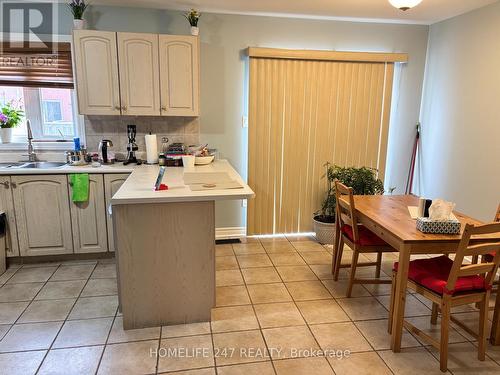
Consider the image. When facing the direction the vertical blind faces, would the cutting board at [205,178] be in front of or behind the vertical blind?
in front

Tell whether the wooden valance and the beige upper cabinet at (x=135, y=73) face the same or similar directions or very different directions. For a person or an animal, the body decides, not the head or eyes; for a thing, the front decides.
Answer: same or similar directions

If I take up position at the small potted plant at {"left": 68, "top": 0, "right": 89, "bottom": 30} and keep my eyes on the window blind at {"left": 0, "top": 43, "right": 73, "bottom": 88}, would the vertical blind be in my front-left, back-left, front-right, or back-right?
back-right

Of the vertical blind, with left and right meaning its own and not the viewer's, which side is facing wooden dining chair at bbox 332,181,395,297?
front

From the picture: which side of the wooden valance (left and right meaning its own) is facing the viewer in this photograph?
front

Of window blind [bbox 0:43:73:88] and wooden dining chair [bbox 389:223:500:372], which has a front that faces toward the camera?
the window blind

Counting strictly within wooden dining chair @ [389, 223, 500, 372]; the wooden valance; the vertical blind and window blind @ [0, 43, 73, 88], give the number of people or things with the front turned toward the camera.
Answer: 3

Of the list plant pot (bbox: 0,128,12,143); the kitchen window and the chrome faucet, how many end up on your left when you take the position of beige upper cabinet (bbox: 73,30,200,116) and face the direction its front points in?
0

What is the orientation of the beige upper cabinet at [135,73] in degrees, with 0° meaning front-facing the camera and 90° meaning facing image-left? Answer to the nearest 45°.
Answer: approximately 0°

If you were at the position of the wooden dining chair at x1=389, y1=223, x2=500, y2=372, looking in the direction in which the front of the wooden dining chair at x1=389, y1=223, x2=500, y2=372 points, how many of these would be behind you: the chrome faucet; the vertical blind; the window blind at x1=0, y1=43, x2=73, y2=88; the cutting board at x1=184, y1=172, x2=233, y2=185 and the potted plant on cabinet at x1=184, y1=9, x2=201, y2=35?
0

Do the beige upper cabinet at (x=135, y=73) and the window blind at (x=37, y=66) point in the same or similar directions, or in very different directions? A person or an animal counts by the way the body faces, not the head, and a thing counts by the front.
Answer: same or similar directions

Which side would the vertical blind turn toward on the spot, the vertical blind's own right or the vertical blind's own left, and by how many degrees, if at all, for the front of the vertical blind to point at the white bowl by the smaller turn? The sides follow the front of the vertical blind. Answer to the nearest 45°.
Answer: approximately 45° to the vertical blind's own right

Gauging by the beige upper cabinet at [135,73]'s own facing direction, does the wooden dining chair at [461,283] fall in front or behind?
in front

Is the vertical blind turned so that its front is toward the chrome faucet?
no

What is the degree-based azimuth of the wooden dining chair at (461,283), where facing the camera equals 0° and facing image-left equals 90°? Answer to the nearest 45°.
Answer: approximately 135°

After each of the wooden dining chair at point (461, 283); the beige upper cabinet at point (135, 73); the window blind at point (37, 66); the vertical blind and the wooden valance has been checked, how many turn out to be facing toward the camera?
4

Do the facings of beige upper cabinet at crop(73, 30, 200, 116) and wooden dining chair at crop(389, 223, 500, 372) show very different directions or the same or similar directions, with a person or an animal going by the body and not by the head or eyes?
very different directions

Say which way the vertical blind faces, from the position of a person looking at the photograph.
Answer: facing the viewer

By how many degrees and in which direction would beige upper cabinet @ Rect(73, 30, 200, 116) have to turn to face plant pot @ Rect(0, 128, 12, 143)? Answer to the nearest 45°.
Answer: approximately 135° to its right
